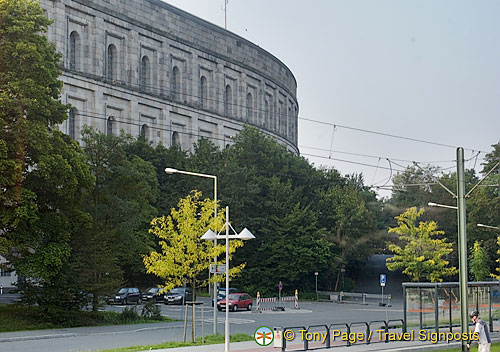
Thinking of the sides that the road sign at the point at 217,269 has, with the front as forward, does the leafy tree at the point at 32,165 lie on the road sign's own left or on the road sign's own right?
on the road sign's own right

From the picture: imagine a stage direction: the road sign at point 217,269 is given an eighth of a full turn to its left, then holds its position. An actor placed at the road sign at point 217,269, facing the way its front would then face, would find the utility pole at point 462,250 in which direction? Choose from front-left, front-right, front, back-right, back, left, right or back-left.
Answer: front

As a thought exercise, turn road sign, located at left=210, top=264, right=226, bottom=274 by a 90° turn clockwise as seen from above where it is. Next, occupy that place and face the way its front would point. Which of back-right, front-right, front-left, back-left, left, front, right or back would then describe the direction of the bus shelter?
back

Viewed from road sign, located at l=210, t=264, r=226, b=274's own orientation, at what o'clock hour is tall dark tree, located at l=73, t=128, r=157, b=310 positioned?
The tall dark tree is roughly at 5 o'clock from the road sign.

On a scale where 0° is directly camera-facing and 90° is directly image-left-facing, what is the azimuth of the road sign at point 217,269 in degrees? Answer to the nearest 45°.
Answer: approximately 0°
